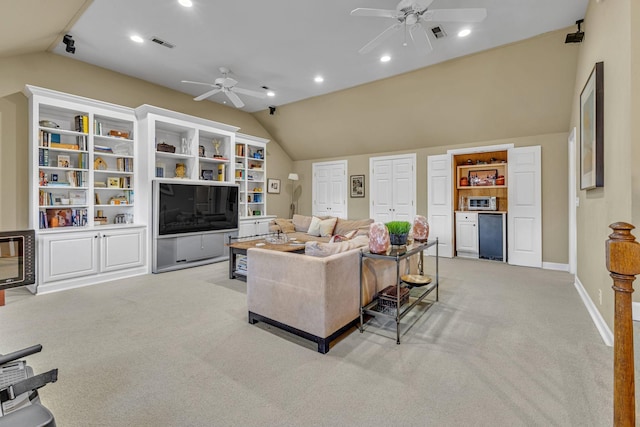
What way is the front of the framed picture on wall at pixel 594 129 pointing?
to the viewer's left
